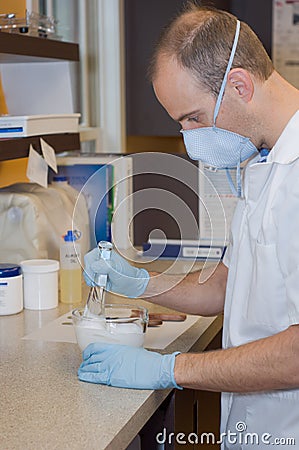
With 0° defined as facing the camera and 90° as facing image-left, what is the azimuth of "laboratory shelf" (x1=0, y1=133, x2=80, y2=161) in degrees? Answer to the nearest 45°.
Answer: approximately 315°

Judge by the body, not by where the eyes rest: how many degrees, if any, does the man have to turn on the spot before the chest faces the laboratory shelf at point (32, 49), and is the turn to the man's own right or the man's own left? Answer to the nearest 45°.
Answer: approximately 45° to the man's own right

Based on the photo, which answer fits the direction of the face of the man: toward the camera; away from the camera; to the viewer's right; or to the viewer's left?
to the viewer's left

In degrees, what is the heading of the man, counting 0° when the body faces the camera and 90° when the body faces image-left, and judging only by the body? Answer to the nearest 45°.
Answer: approximately 90°

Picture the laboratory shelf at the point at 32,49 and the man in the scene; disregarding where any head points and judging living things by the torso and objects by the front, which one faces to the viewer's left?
the man

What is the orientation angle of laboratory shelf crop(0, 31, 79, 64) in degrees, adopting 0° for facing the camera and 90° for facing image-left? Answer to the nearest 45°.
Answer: approximately 315°

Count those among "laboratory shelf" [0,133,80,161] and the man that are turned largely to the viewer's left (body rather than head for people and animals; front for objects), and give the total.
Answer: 1
